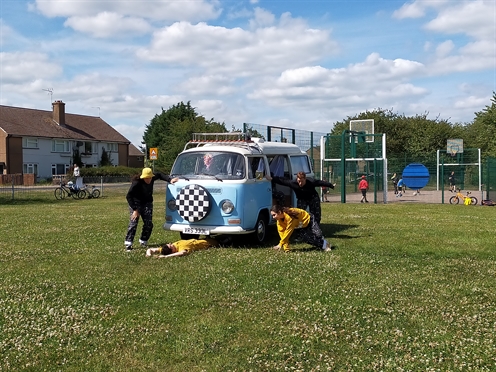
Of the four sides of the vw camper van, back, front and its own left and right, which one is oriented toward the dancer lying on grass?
front

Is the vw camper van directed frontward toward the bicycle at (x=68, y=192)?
no

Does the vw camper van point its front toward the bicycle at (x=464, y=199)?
no

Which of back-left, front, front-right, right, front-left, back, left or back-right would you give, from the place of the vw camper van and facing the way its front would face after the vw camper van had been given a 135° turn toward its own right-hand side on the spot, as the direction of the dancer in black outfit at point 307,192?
right

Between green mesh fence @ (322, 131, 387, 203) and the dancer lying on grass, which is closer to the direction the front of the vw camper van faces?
the dancer lying on grass

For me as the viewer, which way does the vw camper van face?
facing the viewer and to the left of the viewer

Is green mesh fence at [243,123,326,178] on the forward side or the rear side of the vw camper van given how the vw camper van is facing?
on the rear side

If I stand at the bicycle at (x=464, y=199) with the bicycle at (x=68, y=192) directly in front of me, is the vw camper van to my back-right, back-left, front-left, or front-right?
front-left

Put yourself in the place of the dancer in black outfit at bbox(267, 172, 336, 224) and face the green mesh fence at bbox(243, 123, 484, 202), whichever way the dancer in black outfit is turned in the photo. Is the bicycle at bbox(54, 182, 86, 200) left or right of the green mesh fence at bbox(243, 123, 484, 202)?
left

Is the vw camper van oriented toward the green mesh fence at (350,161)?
no
